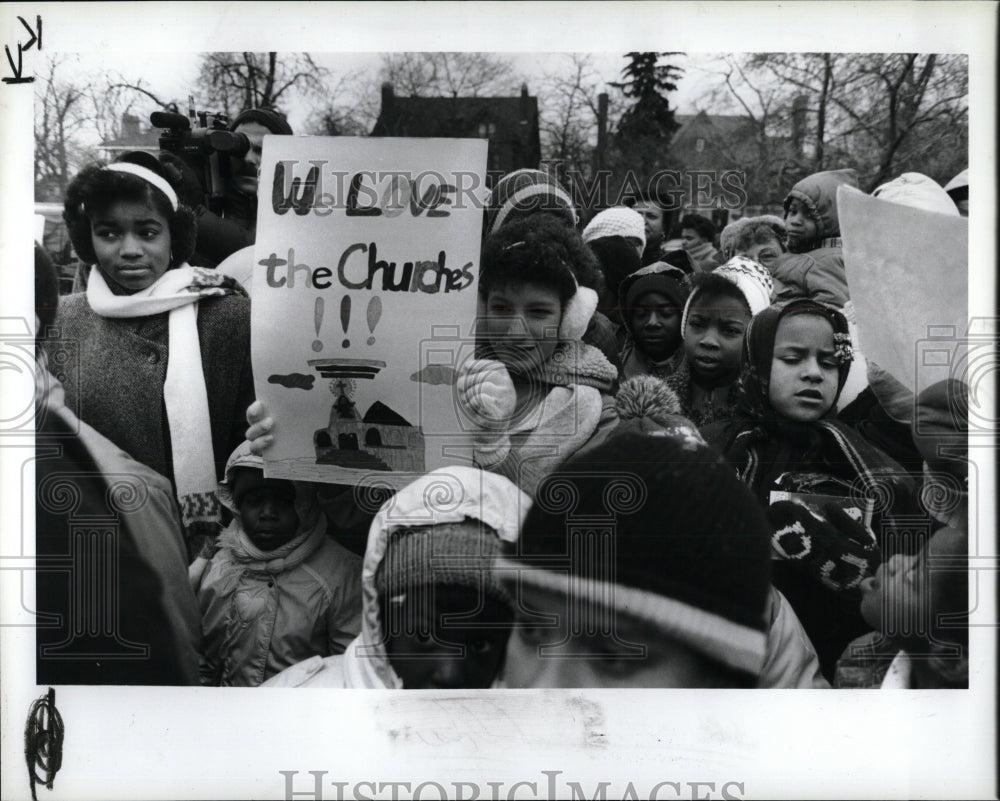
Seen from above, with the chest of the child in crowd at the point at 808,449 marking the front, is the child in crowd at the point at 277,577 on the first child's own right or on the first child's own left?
on the first child's own right

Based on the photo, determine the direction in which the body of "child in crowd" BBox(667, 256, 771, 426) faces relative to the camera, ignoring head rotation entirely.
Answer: toward the camera

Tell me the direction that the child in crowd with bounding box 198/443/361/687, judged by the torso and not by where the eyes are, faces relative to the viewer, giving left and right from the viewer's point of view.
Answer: facing the viewer

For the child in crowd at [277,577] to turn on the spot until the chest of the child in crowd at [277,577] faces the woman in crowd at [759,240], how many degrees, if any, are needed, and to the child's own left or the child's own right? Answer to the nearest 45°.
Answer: approximately 90° to the child's own left

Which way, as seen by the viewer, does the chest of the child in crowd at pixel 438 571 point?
toward the camera

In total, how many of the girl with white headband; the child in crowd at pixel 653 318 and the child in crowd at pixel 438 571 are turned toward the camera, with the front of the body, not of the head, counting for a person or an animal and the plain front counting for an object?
3
